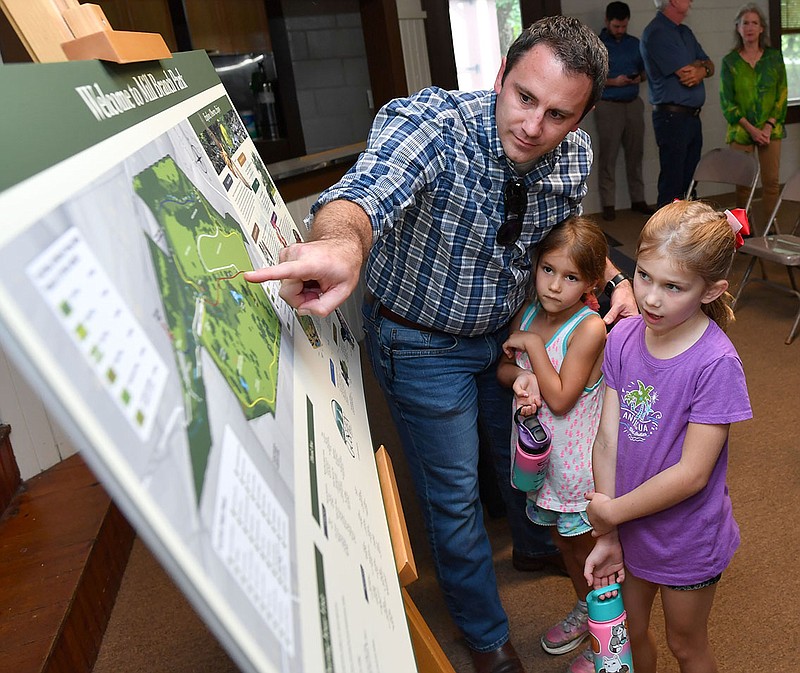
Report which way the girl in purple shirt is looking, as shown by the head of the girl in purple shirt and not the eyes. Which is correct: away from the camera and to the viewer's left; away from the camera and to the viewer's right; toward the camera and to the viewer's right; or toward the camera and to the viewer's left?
toward the camera and to the viewer's left

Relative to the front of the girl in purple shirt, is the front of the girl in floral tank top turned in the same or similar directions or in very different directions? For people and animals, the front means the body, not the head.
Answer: same or similar directions

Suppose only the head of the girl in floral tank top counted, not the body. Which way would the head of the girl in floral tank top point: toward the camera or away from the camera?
toward the camera

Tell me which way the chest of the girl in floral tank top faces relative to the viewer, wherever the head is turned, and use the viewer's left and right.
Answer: facing the viewer and to the left of the viewer

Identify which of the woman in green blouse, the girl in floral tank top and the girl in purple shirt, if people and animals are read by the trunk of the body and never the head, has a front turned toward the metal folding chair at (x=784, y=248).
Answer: the woman in green blouse

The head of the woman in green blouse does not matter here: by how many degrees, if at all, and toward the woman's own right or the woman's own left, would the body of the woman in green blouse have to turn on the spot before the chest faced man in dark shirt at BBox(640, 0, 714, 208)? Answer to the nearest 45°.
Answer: approximately 90° to the woman's own right

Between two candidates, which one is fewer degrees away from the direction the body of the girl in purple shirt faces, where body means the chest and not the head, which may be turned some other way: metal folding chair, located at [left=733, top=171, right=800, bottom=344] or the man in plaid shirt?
the man in plaid shirt

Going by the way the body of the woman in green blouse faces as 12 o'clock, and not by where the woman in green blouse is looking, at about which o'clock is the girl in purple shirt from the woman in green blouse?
The girl in purple shirt is roughly at 12 o'clock from the woman in green blouse.

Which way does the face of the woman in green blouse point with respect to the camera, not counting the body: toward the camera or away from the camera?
toward the camera

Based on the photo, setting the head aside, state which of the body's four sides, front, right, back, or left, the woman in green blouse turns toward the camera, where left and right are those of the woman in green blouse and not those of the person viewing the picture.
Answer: front

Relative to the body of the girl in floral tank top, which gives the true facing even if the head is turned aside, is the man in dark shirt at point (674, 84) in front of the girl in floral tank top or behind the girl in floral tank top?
behind

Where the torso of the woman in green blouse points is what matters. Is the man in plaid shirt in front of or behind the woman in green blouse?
in front

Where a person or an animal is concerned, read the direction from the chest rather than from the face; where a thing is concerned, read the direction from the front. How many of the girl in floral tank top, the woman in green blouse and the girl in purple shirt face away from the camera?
0
